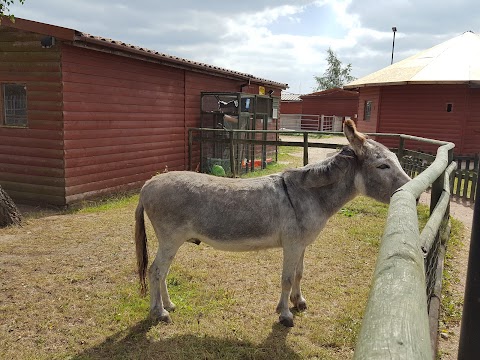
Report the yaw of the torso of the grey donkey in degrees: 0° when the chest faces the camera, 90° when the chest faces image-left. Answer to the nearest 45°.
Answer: approximately 270°

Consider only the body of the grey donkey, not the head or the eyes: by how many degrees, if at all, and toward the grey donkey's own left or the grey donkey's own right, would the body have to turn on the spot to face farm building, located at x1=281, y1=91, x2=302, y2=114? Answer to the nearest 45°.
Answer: approximately 90° to the grey donkey's own left

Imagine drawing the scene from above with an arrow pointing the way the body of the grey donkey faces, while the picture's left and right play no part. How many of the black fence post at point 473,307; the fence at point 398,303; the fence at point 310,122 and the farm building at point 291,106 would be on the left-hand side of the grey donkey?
2

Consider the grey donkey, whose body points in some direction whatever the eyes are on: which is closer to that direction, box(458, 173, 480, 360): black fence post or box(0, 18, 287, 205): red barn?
the black fence post

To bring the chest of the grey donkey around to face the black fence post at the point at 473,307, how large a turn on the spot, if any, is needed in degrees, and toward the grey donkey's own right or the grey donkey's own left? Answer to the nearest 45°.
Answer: approximately 45° to the grey donkey's own right

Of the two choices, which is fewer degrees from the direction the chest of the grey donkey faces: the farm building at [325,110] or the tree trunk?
the farm building

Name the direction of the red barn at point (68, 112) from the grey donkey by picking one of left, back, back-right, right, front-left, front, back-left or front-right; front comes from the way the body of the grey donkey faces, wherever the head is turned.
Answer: back-left

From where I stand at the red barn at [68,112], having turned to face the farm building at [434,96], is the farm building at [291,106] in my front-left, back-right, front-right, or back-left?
front-left

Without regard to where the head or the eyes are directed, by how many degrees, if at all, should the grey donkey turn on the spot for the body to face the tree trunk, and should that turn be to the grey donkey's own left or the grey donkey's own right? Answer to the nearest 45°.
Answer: approximately 135° to the grey donkey's own left

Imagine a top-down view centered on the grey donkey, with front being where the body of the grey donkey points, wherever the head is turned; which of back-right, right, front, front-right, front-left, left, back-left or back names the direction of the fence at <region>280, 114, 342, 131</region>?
left

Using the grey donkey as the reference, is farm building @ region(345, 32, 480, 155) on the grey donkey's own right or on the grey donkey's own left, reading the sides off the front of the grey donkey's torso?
on the grey donkey's own left
